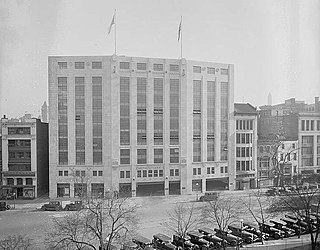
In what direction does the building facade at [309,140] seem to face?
toward the camera

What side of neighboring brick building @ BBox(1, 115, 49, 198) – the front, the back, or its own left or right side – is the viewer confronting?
front

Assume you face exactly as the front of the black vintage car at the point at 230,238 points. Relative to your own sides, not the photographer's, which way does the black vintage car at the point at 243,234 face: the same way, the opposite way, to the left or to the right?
the same way

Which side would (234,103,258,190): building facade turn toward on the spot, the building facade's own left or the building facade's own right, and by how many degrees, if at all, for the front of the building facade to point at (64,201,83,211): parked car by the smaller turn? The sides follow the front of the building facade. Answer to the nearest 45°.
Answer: approximately 45° to the building facade's own right

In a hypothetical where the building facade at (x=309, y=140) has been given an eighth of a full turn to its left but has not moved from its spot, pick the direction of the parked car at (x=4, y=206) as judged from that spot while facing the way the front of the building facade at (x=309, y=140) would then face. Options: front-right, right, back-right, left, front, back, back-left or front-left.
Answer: right

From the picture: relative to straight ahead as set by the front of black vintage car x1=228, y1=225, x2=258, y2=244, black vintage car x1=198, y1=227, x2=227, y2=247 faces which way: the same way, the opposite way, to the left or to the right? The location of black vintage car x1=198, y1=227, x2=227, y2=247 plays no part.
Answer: the same way

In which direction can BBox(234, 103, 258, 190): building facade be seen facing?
toward the camera

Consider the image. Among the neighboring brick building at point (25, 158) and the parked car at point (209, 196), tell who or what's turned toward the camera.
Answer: the neighboring brick building

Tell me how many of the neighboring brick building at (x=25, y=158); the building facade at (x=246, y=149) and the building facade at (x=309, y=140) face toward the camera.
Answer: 3
